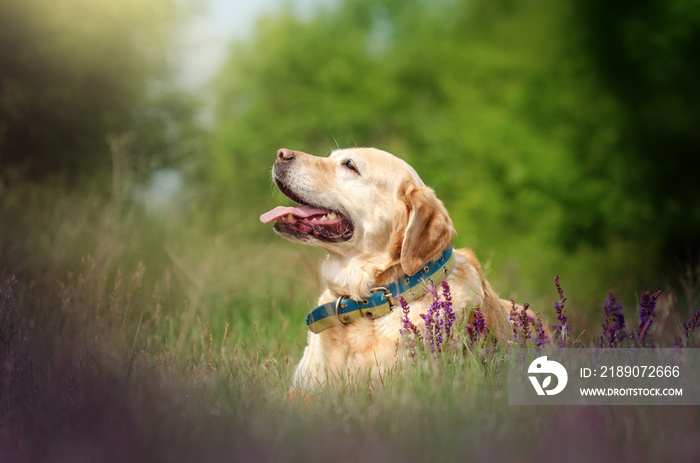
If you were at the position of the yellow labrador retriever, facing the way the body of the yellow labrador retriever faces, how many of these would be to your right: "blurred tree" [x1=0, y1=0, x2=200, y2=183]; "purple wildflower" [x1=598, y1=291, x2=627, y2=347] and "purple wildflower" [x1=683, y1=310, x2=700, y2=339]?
1

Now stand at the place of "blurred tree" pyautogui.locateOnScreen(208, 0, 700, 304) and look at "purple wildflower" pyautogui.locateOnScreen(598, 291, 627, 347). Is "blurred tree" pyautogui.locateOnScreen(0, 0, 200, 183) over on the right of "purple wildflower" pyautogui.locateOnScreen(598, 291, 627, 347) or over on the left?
right

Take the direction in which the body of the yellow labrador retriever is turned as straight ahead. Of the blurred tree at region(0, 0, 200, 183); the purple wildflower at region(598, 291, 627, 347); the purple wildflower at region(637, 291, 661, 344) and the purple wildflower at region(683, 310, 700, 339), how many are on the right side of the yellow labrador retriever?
1

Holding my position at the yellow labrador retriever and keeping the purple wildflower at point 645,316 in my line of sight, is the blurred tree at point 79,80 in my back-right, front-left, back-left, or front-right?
back-left

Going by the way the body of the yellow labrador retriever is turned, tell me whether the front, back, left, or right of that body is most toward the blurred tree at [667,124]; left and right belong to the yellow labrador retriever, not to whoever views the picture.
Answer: back

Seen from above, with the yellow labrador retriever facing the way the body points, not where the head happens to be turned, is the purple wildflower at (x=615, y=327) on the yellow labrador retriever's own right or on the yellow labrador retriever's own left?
on the yellow labrador retriever's own left

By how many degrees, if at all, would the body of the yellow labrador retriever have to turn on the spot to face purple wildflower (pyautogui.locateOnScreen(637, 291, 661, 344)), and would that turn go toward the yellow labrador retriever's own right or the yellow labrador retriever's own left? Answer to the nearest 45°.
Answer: approximately 135° to the yellow labrador retriever's own left

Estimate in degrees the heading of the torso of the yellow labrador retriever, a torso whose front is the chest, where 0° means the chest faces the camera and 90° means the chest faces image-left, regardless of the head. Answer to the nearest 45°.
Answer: approximately 45°
